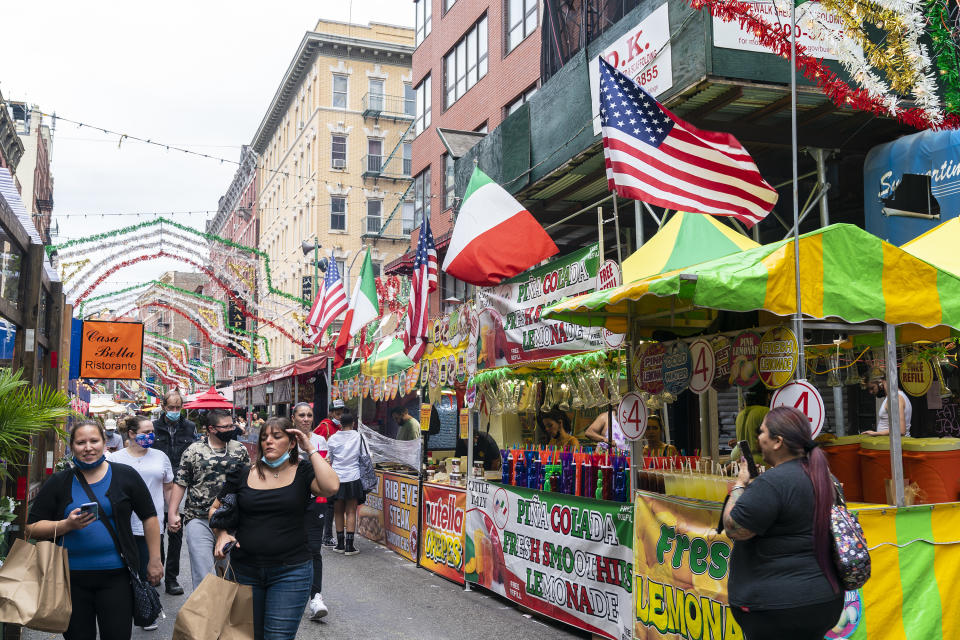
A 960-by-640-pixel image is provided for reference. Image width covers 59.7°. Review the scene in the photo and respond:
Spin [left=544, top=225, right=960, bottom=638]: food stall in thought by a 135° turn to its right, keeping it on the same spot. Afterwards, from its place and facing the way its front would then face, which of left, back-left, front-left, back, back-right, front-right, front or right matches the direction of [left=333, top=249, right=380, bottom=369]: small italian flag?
front-left

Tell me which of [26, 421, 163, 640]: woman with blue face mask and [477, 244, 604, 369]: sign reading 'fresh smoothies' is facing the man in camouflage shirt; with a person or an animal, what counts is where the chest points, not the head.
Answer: the sign reading 'fresh smoothies'

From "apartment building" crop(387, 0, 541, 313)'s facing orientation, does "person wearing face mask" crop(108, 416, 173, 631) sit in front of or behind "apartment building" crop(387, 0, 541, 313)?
in front

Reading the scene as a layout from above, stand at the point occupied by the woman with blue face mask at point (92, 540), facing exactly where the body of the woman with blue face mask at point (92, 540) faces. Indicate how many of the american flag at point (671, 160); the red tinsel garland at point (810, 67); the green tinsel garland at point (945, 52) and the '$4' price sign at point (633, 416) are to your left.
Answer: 4

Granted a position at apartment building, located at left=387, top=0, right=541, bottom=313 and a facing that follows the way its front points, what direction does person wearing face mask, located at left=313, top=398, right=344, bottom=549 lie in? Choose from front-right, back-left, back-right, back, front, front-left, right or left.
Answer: front-left

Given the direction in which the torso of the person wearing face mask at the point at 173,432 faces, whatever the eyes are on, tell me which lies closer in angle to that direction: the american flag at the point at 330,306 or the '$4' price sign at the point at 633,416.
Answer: the '$4' price sign

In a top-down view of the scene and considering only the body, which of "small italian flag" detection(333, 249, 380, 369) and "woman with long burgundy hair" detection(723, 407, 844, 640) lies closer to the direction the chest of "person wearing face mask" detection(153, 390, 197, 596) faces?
the woman with long burgundy hair

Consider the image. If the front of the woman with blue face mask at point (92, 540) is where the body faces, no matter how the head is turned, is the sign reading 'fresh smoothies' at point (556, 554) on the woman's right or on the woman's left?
on the woman's left

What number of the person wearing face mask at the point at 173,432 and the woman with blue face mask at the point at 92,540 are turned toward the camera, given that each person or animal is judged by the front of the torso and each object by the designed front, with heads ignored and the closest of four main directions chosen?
2

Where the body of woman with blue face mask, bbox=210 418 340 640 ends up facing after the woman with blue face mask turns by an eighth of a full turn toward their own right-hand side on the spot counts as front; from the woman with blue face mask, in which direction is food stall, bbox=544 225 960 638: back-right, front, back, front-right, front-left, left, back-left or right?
back-left

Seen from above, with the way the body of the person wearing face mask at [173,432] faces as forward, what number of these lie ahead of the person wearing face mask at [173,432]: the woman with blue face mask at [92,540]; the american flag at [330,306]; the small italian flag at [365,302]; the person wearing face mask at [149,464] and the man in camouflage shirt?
3
